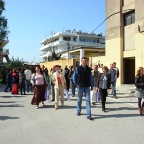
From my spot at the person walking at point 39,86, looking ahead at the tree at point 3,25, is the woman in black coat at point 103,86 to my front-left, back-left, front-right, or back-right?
back-right

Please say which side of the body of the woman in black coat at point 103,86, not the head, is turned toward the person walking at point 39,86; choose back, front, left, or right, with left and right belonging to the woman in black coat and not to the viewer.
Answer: right

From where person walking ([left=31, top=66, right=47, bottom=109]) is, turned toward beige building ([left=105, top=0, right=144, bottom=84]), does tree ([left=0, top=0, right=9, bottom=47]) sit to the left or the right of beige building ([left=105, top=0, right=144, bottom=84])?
left

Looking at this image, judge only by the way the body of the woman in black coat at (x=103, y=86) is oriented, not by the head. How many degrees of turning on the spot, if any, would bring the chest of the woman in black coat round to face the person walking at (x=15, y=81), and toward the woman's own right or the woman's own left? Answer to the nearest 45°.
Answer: approximately 135° to the woman's own right

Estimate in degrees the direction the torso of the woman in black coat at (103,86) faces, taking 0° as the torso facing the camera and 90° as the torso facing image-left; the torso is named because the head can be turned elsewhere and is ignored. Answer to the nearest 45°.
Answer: approximately 0°

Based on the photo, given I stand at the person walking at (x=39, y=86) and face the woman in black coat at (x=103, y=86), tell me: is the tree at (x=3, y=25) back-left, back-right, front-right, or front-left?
back-left

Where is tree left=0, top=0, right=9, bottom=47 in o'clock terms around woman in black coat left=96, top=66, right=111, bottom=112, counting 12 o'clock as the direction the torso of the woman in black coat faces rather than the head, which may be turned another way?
The tree is roughly at 5 o'clock from the woman in black coat.
